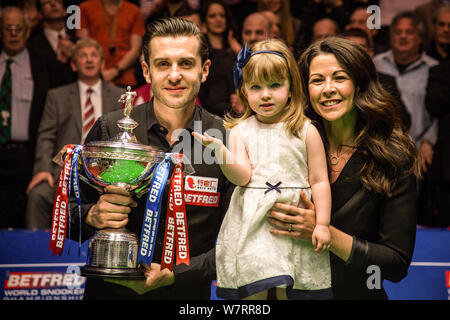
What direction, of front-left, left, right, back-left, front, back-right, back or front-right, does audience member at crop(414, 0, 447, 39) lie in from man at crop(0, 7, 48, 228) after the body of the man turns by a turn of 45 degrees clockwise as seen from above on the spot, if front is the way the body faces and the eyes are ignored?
back-left

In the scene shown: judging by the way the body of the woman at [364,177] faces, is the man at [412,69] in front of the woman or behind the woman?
behind

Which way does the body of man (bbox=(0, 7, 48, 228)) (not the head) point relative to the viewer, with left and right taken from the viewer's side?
facing the viewer

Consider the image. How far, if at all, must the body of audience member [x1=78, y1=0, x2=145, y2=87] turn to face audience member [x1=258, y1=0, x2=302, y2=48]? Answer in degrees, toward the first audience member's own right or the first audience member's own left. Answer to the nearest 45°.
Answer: approximately 90° to the first audience member's own left

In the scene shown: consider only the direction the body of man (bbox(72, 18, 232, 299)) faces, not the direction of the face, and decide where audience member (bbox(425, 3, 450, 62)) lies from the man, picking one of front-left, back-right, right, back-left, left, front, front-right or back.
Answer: back-left

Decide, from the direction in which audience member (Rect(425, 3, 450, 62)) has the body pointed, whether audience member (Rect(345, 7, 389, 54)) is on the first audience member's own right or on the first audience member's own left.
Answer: on the first audience member's own right

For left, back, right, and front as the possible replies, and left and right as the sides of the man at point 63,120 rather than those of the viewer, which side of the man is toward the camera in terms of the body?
front

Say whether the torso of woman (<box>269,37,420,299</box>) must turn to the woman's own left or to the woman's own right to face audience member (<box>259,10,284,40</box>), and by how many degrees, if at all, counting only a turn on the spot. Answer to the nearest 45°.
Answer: approximately 135° to the woman's own right

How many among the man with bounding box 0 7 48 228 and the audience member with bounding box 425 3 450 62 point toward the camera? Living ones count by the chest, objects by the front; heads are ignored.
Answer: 2

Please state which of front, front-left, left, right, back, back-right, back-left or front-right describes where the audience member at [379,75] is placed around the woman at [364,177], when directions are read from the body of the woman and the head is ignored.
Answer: back-right

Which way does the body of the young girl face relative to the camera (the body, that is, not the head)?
toward the camera

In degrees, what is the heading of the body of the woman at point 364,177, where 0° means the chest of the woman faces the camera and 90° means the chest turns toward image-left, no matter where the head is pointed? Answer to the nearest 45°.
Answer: approximately 45°

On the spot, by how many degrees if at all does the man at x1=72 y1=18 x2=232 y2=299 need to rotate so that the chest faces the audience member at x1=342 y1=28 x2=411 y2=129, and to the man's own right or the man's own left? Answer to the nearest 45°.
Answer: approximately 135° to the man's own left

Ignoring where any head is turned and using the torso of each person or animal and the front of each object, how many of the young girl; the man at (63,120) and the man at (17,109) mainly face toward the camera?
3
